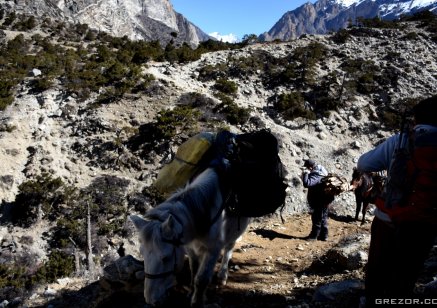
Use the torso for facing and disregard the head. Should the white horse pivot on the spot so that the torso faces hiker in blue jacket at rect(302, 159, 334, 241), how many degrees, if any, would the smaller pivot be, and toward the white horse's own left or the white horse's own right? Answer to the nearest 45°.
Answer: approximately 180°

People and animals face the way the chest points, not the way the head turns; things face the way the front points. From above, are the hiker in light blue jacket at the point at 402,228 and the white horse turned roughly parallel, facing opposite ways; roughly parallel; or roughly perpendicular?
roughly parallel, facing opposite ways

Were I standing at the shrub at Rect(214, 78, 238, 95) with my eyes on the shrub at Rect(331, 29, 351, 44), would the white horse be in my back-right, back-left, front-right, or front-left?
back-right

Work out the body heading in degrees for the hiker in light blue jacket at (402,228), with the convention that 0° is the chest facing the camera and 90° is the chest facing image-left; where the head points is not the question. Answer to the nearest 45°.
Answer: approximately 180°

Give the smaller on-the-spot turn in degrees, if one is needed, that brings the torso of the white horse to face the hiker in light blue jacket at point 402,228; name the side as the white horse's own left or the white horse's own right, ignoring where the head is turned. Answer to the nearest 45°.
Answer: approximately 90° to the white horse's own left

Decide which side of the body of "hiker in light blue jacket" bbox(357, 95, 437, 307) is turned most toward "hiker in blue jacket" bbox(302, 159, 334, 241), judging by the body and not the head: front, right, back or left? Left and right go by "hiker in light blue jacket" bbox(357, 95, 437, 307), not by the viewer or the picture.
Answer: front

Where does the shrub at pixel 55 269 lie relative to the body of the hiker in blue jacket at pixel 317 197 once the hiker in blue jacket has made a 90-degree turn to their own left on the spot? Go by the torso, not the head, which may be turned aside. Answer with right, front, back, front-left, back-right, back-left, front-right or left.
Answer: right

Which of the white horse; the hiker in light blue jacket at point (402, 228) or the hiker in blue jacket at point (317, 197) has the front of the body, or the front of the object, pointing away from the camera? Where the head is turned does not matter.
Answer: the hiker in light blue jacket at point (402, 228)

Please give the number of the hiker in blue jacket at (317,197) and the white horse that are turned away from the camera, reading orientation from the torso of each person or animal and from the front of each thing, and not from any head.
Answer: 0

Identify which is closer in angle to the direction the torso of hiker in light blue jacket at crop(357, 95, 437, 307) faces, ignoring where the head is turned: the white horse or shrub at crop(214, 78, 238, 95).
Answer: the shrub

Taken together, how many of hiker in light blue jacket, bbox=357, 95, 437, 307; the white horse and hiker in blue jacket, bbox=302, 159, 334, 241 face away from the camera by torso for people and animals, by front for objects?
1
